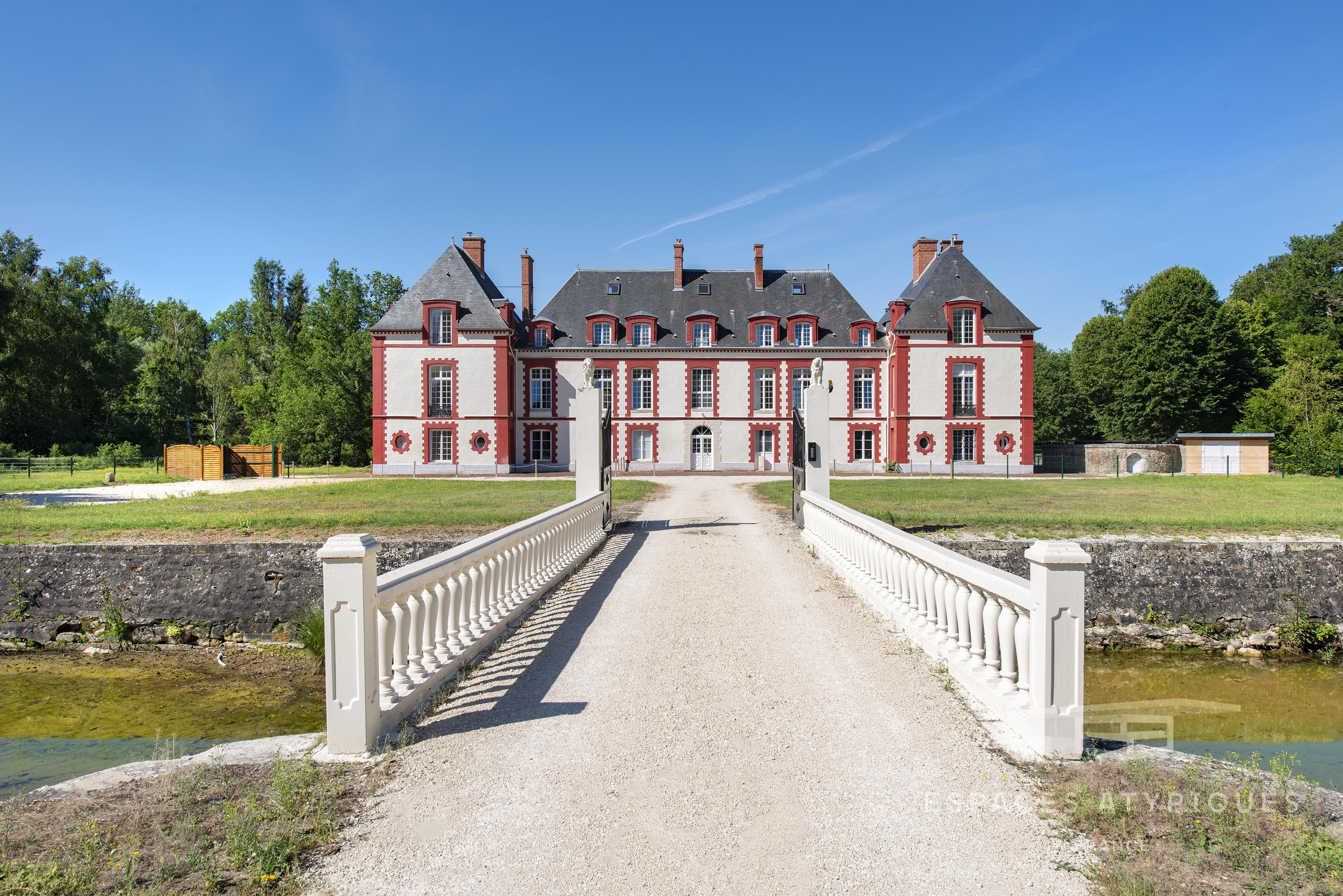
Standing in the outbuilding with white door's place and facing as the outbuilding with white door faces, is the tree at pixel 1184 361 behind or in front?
behind

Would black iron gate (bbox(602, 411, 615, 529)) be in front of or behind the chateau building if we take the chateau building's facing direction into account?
in front

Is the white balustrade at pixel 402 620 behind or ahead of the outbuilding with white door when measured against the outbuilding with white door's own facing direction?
ahead

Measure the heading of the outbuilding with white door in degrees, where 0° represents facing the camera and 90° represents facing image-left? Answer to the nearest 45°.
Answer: approximately 0°

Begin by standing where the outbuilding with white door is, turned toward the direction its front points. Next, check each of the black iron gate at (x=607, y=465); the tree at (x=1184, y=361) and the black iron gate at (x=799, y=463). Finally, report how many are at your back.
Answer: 1

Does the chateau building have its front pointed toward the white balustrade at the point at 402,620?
yes

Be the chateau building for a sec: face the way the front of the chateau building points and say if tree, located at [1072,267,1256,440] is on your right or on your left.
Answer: on your left

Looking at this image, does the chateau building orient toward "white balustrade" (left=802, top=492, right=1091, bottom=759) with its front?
yes

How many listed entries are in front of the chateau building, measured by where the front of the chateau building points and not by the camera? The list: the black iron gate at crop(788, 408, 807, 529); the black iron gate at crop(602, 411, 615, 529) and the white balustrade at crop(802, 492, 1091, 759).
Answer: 3
